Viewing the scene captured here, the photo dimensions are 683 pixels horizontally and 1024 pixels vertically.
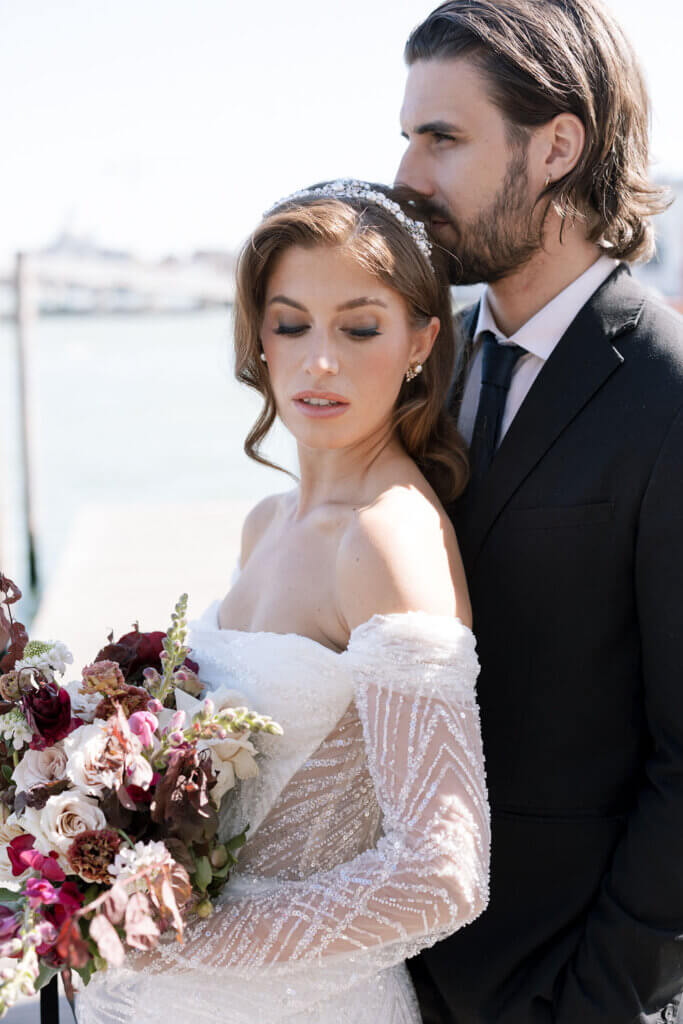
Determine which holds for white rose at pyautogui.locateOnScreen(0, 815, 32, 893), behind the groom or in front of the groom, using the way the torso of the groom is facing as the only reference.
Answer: in front

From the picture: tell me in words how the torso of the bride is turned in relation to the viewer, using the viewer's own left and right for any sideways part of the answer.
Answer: facing the viewer and to the left of the viewer

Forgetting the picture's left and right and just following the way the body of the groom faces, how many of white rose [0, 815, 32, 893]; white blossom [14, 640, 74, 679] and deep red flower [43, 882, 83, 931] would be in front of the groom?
3

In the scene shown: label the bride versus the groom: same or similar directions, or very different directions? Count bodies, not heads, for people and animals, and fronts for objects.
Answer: same or similar directions

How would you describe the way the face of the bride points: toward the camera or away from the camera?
toward the camera

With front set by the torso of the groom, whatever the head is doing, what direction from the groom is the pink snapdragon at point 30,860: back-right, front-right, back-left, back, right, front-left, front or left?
front

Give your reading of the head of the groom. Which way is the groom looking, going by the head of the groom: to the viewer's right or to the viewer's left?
to the viewer's left

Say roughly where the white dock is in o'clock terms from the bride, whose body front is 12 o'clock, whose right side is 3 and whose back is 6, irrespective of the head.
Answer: The white dock is roughly at 4 o'clock from the bride.

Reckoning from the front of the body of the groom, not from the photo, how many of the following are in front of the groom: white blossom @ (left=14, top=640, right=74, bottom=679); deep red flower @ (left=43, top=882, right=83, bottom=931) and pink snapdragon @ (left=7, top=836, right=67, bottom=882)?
3
